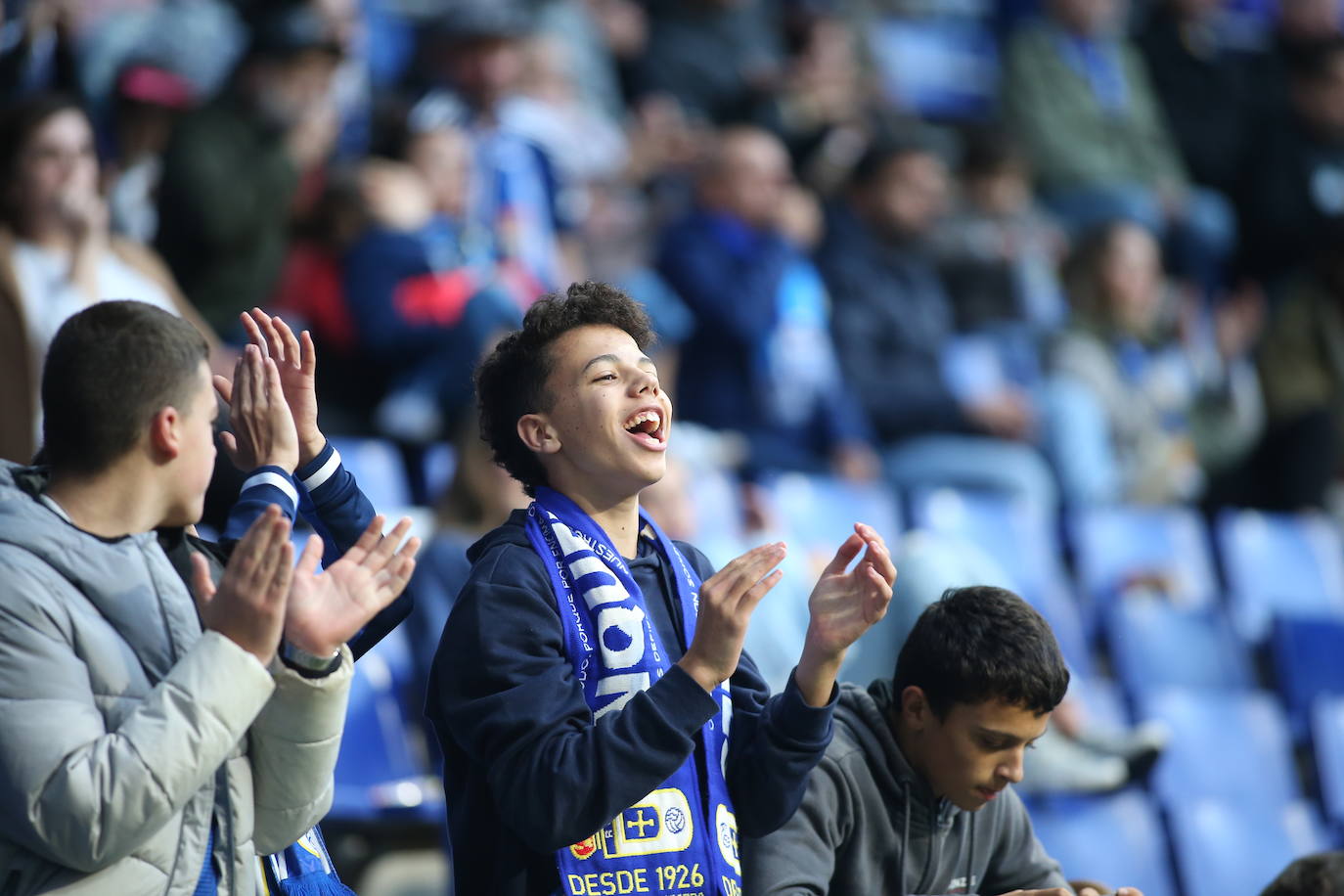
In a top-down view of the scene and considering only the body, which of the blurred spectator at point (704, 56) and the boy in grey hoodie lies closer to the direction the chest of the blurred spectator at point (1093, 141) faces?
the boy in grey hoodie

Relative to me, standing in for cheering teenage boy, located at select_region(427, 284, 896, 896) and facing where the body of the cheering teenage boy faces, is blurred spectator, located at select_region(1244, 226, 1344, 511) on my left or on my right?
on my left

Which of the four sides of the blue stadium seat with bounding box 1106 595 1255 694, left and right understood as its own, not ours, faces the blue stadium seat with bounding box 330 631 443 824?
right

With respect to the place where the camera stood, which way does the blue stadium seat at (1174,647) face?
facing the viewer and to the right of the viewer

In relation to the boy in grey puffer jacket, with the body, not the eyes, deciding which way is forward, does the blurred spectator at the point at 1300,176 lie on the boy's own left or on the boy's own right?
on the boy's own left

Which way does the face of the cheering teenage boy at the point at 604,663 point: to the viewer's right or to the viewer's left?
to the viewer's right

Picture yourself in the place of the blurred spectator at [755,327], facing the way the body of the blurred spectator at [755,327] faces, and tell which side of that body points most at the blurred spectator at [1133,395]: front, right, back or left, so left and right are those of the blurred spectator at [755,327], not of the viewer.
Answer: left

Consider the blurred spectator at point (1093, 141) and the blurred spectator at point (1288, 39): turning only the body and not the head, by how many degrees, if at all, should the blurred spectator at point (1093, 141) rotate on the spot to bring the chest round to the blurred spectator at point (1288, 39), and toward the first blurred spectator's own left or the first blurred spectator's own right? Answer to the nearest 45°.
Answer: approximately 90° to the first blurred spectator's own left

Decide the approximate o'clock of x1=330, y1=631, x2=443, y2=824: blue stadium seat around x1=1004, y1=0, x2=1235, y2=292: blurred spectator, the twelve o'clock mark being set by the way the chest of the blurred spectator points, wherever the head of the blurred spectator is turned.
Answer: The blue stadium seat is roughly at 2 o'clock from the blurred spectator.
